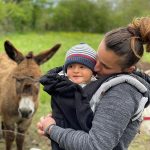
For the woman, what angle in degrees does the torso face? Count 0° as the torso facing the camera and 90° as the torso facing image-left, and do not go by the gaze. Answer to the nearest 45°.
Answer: approximately 90°

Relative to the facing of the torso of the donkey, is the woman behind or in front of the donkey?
in front

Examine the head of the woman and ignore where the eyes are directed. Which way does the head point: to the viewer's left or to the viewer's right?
to the viewer's left

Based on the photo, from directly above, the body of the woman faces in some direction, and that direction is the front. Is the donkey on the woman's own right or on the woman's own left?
on the woman's own right

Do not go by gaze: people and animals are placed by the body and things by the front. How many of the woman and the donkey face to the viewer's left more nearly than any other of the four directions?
1

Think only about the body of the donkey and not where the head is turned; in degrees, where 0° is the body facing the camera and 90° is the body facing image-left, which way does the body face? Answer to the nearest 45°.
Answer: approximately 315°
